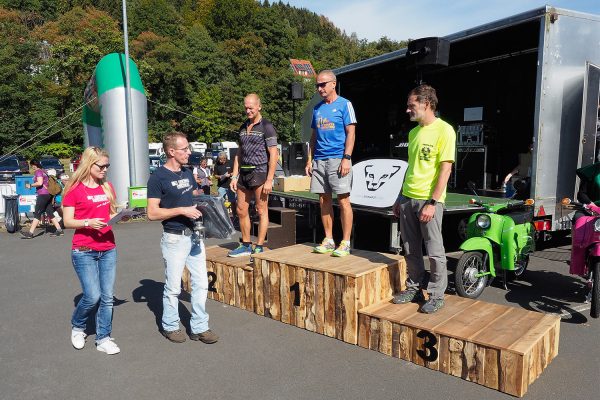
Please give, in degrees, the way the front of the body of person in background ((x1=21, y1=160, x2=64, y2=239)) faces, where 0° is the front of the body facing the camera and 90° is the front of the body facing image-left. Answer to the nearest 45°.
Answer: approximately 90°

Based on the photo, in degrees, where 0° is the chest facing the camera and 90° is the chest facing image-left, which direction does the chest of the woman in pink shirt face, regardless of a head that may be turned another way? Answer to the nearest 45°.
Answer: approximately 315°

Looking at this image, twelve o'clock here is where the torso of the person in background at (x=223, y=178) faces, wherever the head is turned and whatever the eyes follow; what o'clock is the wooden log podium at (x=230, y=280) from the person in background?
The wooden log podium is roughly at 12 o'clock from the person in background.

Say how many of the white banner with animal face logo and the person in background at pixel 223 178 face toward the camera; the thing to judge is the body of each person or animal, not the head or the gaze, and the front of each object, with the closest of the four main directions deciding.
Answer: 2

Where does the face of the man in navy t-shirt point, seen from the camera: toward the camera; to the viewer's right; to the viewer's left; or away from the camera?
to the viewer's right

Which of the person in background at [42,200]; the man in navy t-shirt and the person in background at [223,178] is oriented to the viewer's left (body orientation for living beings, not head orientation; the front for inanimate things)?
the person in background at [42,200]

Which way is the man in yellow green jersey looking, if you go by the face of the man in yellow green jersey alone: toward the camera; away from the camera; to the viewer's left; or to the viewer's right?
to the viewer's left

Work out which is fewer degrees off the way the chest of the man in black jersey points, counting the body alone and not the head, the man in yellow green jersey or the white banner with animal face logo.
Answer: the man in yellow green jersey

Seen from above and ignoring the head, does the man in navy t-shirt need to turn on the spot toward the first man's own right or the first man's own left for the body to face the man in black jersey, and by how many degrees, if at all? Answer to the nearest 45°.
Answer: approximately 90° to the first man's own left
